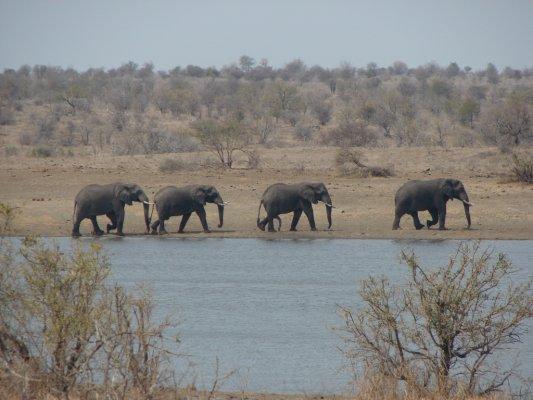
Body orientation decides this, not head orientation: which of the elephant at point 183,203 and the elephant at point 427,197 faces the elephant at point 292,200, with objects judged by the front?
the elephant at point 183,203

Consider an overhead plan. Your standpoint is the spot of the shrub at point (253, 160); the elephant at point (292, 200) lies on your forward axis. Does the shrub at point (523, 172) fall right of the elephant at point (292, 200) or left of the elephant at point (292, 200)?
left

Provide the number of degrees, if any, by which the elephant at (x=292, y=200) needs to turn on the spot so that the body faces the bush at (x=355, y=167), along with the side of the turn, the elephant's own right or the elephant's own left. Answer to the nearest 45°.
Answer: approximately 90° to the elephant's own left

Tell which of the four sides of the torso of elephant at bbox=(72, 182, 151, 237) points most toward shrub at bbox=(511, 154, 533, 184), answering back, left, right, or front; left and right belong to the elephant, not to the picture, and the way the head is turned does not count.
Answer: front

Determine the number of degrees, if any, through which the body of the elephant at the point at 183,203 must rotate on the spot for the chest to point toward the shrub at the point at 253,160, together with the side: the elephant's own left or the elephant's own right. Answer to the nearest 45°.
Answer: approximately 90° to the elephant's own left

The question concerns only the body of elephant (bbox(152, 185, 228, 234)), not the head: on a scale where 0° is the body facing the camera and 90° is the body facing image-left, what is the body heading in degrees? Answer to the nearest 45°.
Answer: approximately 270°

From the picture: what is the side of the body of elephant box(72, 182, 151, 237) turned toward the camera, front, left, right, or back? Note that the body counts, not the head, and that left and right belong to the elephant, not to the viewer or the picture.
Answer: right

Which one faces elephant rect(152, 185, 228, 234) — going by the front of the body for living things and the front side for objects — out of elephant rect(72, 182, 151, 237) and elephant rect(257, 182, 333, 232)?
elephant rect(72, 182, 151, 237)

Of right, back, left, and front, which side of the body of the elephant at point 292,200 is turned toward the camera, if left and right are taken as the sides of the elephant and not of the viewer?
right

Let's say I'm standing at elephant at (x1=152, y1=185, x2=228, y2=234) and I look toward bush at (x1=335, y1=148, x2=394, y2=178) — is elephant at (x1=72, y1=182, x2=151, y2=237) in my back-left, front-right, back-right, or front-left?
back-left

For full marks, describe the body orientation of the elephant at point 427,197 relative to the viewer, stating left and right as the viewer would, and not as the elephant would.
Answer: facing to the right of the viewer
